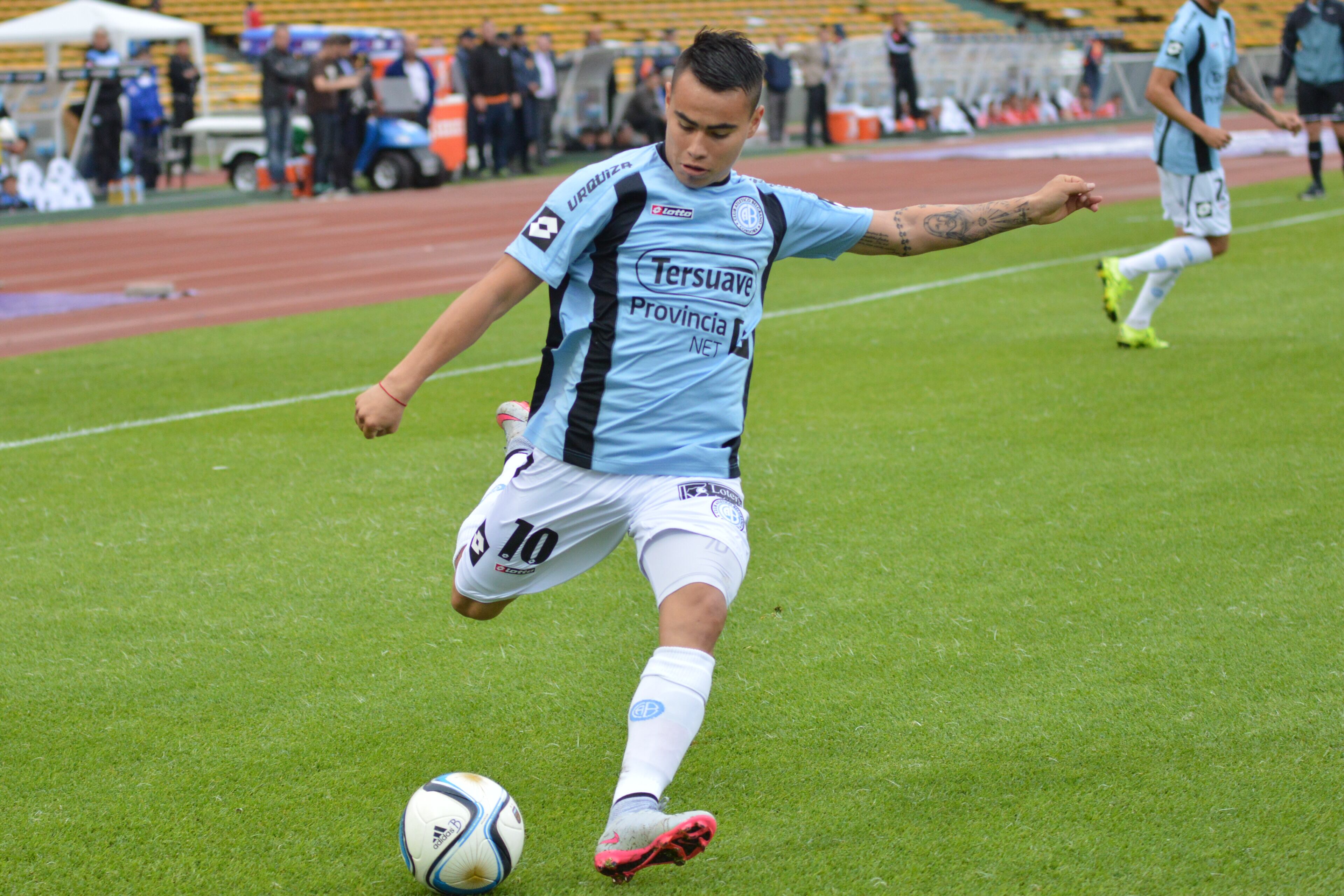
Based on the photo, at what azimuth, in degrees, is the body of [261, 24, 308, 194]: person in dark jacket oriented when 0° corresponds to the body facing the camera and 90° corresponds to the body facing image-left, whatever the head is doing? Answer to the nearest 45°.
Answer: approximately 315°

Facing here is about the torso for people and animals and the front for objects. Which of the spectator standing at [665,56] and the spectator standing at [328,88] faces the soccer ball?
the spectator standing at [665,56]

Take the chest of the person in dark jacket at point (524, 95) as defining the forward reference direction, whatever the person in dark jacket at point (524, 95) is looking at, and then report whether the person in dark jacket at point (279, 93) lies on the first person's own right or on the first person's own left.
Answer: on the first person's own right

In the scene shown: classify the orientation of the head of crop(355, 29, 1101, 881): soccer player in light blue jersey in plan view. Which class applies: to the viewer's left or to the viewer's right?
to the viewer's left

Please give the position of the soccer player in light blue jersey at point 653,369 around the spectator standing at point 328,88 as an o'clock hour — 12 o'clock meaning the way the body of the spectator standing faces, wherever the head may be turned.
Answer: The soccer player in light blue jersey is roughly at 3 o'clock from the spectator standing.

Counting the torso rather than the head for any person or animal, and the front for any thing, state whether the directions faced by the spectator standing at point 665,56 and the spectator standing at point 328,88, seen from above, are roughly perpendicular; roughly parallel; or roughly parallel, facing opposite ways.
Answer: roughly perpendicular

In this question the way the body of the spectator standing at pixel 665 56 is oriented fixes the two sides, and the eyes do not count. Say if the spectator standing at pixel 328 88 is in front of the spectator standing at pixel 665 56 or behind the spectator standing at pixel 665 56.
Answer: in front

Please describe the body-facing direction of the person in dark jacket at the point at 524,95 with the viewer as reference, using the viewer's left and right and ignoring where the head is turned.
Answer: facing the viewer and to the right of the viewer

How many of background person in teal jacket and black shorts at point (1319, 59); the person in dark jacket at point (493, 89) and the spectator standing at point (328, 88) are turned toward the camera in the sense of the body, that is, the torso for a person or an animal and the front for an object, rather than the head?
2

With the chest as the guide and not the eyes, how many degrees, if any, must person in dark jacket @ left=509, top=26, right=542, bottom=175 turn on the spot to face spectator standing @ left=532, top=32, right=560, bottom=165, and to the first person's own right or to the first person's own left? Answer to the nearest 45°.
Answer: approximately 135° to the first person's own left

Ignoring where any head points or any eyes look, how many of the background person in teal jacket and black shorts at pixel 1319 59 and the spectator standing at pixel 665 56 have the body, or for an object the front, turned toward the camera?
2
